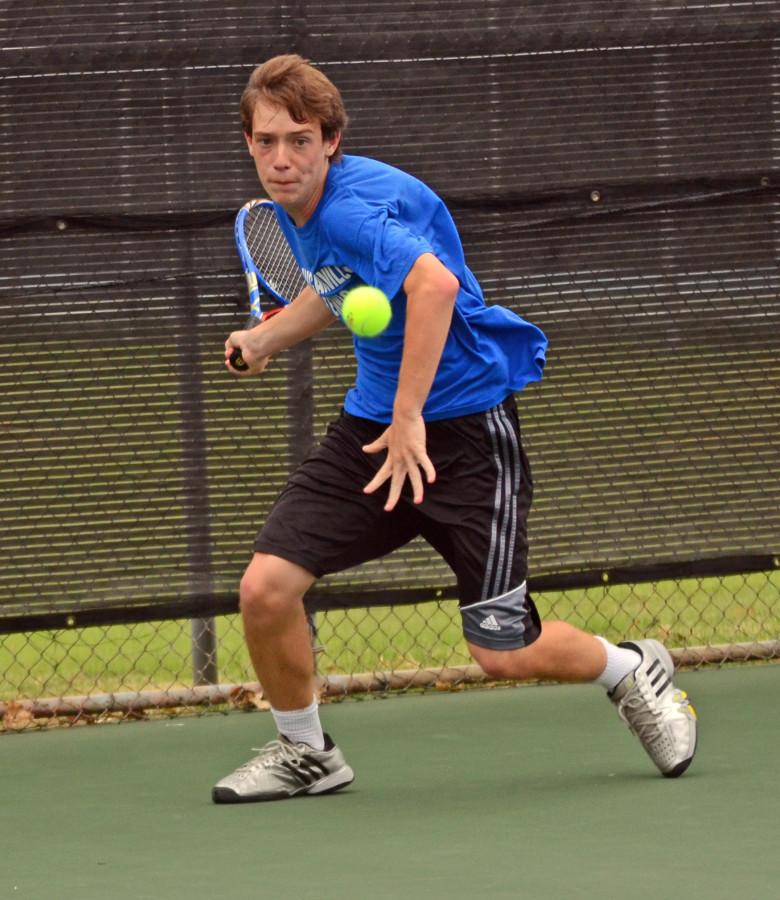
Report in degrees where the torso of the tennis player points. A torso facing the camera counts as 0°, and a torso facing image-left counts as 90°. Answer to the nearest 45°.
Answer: approximately 45°
